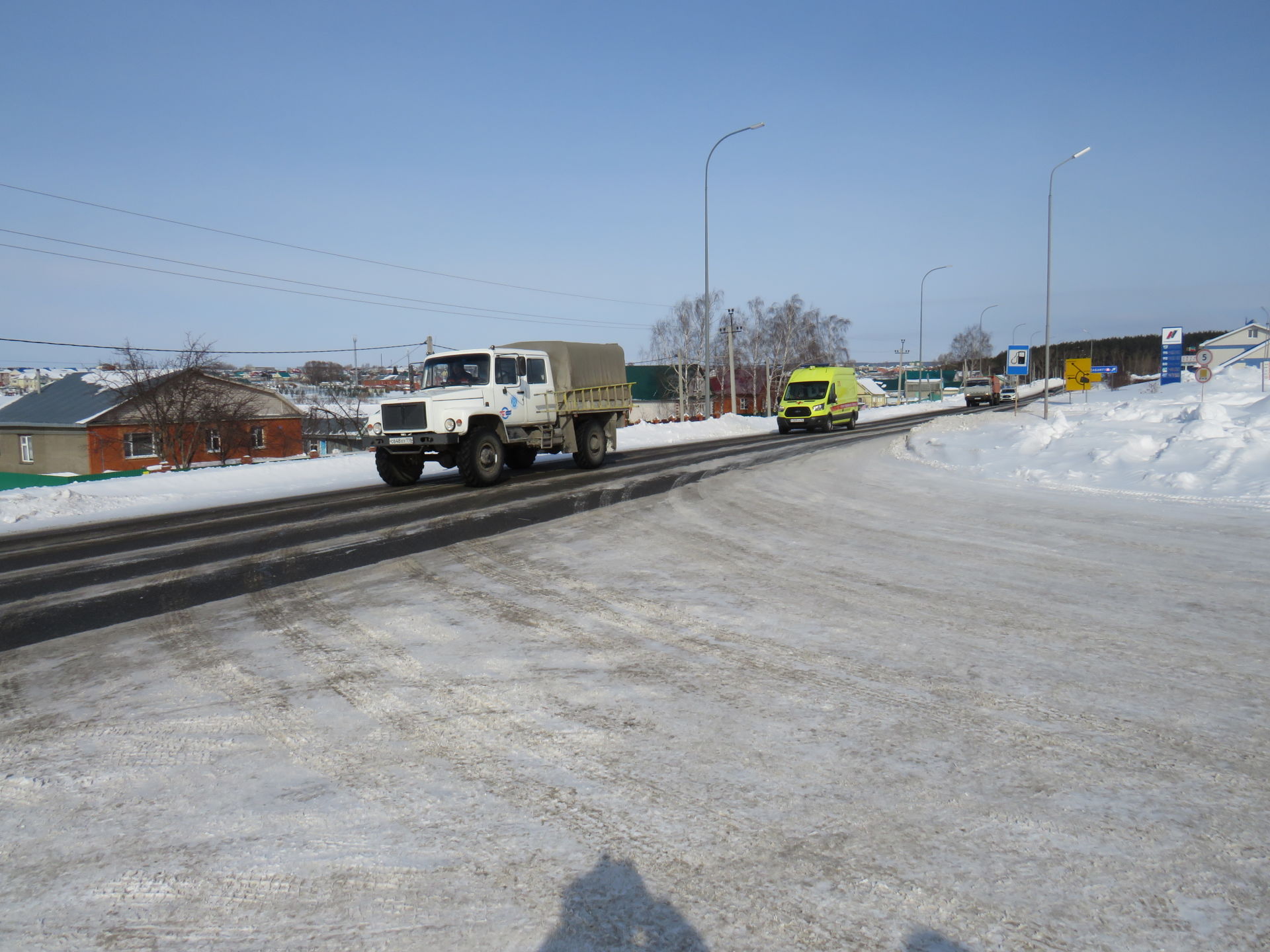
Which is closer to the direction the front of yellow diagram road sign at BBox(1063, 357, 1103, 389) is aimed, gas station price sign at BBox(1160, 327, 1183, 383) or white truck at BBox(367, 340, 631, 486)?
the white truck

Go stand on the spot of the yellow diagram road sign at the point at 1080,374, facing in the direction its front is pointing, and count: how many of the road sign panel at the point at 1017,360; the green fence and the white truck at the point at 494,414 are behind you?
0

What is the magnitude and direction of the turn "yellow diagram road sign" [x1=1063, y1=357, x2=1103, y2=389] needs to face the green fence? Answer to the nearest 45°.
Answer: approximately 45° to its right

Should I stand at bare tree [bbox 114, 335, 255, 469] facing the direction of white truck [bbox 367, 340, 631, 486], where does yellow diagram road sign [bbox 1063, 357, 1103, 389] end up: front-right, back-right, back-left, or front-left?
front-left

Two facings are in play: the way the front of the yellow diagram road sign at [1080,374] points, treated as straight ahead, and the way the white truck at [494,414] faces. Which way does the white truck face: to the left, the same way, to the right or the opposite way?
the same way

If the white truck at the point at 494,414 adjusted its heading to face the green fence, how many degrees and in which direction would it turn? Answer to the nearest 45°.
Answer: approximately 45° to its right

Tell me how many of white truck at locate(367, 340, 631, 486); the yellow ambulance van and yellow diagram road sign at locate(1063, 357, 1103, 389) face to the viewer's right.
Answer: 0

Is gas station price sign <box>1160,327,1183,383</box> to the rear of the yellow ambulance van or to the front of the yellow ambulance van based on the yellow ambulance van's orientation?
to the rear

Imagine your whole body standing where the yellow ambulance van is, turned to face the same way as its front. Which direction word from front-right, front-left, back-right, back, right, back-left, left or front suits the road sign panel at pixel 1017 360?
back-left

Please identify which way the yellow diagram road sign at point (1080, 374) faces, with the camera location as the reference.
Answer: facing the viewer

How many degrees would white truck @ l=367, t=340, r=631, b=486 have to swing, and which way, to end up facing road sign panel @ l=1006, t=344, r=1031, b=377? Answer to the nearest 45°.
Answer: approximately 180°

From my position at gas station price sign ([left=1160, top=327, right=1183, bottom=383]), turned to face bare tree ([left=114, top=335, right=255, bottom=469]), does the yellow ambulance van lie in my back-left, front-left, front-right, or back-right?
front-left

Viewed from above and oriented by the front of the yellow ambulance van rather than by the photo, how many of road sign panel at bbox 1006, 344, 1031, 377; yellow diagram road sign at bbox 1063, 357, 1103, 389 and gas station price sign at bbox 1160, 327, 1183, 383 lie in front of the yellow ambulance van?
0

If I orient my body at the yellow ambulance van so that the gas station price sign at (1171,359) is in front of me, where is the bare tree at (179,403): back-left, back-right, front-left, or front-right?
back-left

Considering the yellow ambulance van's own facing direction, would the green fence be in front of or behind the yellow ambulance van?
in front

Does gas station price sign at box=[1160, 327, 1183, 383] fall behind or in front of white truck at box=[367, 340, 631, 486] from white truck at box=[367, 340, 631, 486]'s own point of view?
behind

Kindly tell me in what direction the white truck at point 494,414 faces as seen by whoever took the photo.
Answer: facing the viewer and to the left of the viewer

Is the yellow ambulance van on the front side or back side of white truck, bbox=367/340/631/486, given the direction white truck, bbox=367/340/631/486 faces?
on the back side

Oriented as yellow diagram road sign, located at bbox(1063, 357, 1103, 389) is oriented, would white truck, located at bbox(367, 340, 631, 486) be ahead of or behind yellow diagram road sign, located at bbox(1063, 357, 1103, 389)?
ahead
